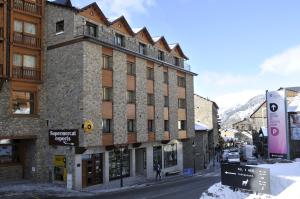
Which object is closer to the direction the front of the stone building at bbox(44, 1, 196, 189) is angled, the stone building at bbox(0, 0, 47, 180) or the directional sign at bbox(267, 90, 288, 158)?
the directional sign

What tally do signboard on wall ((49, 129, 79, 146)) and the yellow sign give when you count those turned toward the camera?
2

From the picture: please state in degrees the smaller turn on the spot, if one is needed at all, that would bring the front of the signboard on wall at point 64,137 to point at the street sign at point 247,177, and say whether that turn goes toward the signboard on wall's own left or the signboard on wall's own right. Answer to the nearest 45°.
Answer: approximately 45° to the signboard on wall's own left

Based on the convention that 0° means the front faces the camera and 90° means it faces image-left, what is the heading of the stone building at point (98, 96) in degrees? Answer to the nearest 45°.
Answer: approximately 315°

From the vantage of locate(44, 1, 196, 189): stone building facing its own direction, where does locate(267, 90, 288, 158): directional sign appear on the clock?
The directional sign is roughly at 11 o'clock from the stone building.

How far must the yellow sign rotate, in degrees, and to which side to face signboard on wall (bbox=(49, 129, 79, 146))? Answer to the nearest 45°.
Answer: approximately 135° to its right

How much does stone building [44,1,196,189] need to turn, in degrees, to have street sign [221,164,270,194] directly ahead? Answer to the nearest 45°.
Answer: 0° — it already faces it

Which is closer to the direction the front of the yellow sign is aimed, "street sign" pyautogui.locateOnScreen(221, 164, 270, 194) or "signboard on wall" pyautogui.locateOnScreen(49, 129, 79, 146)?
the street sign

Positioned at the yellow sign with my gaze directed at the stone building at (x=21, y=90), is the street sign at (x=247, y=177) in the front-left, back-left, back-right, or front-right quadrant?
back-left

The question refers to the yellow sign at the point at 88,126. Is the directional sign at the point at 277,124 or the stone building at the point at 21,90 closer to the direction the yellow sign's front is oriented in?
the directional sign

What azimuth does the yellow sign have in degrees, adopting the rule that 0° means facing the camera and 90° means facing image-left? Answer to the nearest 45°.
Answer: approximately 0°
